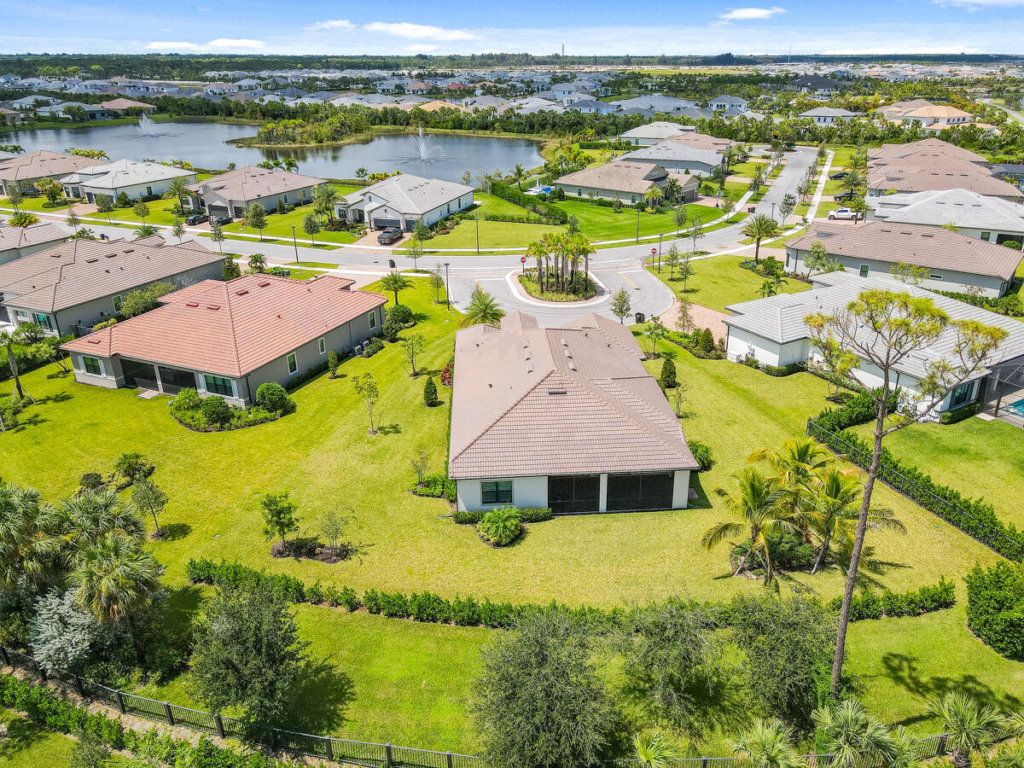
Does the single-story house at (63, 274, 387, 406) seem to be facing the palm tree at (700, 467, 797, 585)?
no

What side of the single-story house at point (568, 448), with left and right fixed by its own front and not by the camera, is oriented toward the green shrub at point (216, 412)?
left

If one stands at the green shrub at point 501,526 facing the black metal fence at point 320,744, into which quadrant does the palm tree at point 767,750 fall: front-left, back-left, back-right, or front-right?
front-left

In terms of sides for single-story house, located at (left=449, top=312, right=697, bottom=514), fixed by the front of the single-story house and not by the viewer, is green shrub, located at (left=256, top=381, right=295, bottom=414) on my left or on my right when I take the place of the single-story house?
on my left

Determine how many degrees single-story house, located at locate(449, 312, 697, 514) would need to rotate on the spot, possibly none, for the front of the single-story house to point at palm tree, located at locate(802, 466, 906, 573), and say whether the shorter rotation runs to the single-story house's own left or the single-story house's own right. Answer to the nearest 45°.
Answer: approximately 135° to the single-story house's own right

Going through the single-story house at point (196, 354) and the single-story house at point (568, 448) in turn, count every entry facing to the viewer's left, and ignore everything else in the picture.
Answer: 0

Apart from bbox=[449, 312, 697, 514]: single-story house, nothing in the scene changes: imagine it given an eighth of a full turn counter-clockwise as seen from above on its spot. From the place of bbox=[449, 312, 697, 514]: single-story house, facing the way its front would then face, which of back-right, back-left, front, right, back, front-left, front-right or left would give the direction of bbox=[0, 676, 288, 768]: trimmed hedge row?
left

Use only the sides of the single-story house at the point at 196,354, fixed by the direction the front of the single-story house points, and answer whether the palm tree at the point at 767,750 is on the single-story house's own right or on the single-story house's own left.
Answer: on the single-story house's own right

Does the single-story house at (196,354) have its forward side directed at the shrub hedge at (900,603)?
no

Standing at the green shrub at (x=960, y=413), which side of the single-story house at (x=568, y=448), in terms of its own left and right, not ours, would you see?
right

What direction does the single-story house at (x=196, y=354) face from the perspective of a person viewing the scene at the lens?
facing away from the viewer and to the right of the viewer

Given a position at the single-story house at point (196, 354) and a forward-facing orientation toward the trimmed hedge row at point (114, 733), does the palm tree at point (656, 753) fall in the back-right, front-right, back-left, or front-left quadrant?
front-left

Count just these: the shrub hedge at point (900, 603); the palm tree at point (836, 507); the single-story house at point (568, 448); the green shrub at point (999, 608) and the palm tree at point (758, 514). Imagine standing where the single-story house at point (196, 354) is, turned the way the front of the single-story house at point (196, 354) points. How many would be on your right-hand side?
5

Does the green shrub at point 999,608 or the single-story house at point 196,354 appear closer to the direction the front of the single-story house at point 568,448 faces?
the single-story house

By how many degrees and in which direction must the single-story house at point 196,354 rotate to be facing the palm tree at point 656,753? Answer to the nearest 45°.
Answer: approximately 135° to its right

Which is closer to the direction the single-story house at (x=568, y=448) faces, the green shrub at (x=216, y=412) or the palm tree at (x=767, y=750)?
the green shrub

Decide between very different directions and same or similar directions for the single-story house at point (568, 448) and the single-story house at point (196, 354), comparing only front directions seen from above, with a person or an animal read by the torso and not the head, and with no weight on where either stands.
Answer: same or similar directions

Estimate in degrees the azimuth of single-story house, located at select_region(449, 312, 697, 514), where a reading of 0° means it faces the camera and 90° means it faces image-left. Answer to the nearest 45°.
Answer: approximately 180°
